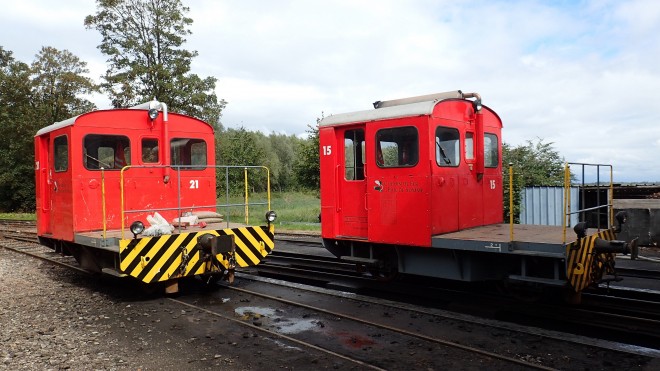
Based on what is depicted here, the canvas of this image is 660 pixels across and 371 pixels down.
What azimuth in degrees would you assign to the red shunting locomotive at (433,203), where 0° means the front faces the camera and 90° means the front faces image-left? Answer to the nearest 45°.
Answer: approximately 315°

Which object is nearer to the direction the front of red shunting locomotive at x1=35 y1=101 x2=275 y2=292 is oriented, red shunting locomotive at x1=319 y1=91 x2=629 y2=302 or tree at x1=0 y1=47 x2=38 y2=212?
the red shunting locomotive

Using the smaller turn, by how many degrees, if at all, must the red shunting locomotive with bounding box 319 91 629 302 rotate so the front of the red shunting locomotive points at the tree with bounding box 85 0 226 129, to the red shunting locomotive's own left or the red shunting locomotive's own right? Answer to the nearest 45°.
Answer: approximately 180°

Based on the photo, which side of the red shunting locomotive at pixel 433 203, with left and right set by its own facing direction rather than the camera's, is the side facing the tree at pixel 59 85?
back

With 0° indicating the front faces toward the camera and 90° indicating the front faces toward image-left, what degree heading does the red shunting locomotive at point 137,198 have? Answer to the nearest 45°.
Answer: approximately 315°

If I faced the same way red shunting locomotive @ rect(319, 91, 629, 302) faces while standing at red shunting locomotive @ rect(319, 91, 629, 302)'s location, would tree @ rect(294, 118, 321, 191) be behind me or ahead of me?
behind

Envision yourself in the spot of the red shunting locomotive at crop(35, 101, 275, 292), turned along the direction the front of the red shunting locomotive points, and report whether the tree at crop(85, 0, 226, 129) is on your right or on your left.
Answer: on your left

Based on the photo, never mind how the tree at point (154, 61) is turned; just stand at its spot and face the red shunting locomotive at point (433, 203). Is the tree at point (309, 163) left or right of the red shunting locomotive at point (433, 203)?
left

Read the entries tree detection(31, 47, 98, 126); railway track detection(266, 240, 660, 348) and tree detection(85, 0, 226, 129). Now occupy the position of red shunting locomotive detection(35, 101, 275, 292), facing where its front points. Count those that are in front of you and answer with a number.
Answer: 1

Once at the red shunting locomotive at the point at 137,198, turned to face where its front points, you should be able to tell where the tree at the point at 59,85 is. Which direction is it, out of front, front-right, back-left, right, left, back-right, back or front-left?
back-left

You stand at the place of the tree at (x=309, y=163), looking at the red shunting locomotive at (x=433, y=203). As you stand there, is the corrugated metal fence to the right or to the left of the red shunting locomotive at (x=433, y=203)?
left

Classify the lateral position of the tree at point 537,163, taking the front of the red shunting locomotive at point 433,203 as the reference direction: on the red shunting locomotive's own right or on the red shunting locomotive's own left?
on the red shunting locomotive's own left
